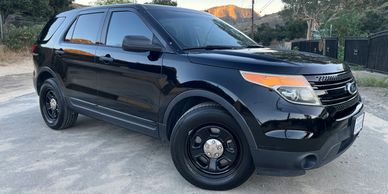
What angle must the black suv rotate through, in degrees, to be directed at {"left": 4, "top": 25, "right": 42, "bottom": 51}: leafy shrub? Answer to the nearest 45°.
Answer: approximately 180°

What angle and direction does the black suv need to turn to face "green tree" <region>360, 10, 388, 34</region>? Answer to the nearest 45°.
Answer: approximately 90° to its left

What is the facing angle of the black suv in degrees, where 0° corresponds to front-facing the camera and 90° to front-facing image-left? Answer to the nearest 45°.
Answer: approximately 315°

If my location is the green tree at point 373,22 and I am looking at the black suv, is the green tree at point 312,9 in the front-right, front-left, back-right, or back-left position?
back-right

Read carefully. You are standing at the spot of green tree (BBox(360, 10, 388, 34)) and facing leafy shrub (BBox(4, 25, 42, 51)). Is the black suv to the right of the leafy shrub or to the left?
left

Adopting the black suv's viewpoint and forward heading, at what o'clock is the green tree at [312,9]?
The green tree is roughly at 8 o'clock from the black suv.

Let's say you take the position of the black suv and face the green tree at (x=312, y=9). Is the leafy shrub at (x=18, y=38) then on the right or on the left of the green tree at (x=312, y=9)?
left
